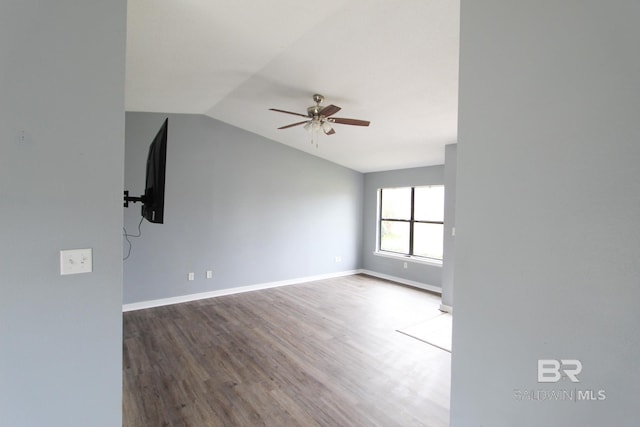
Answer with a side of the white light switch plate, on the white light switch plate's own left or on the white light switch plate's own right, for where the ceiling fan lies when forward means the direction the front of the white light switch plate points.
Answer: on the white light switch plate's own left

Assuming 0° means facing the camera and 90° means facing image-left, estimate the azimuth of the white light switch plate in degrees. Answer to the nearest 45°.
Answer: approximately 0°
